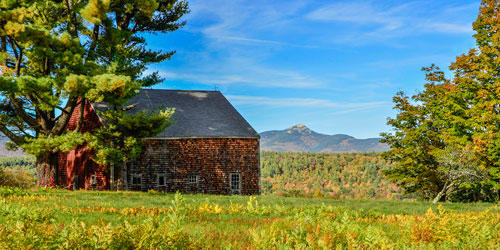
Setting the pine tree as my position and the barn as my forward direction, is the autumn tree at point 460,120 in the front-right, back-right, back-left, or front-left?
front-right

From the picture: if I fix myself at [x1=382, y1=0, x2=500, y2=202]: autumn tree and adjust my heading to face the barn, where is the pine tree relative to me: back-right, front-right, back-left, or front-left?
front-left

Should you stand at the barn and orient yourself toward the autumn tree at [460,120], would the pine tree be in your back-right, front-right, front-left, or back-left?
back-right

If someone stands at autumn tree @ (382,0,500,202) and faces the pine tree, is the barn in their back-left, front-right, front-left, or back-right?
front-right
